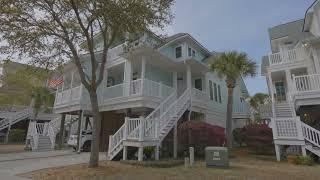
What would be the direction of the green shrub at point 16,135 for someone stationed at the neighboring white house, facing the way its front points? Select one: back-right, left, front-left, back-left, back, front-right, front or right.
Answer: front-right

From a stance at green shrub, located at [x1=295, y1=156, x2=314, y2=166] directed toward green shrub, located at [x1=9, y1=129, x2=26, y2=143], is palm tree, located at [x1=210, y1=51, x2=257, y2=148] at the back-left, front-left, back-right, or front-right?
front-right

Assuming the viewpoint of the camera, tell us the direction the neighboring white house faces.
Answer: facing the viewer and to the left of the viewer

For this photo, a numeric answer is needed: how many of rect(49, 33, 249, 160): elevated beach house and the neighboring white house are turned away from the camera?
0

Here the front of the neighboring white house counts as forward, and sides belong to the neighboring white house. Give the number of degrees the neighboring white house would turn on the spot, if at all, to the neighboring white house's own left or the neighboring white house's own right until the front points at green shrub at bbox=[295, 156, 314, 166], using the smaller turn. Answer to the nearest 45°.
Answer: approximately 45° to the neighboring white house's own left

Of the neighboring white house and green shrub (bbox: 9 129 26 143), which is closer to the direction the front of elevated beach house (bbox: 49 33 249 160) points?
the green shrub

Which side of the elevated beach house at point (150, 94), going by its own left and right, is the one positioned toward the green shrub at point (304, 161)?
left

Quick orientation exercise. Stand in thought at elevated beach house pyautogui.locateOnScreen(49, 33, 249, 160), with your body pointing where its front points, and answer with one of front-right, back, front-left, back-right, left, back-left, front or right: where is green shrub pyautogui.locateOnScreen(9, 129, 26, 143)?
right
